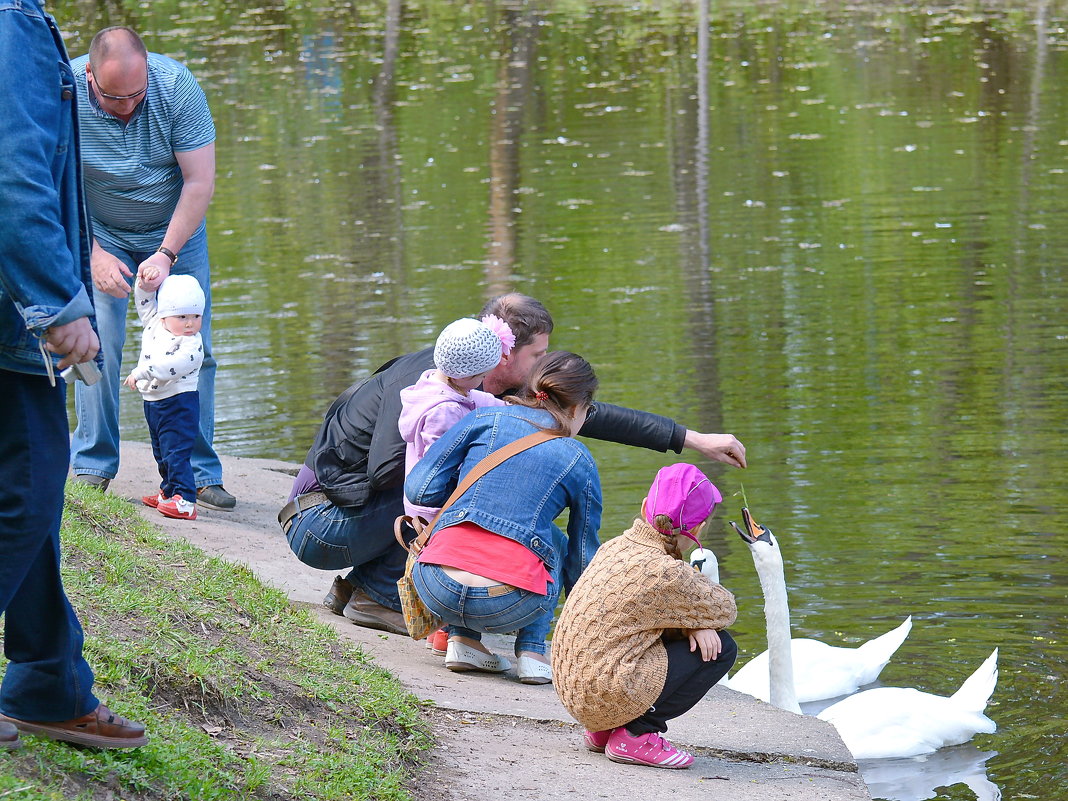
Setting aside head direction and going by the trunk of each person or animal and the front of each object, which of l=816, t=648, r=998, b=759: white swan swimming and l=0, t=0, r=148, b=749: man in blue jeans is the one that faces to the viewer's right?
the man in blue jeans

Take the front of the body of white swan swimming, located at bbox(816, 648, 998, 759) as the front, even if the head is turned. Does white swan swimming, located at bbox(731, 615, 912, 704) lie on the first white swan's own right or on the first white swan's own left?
on the first white swan's own right

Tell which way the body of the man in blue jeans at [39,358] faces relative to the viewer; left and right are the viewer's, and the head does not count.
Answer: facing to the right of the viewer

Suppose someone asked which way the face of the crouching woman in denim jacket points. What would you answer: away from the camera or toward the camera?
away from the camera

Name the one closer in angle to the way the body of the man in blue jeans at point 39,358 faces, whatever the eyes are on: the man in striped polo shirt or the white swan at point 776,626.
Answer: the white swan

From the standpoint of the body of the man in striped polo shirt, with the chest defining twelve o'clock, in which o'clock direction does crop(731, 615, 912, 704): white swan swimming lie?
The white swan swimming is roughly at 10 o'clock from the man in striped polo shirt.

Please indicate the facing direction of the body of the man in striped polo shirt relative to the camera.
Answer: toward the camera

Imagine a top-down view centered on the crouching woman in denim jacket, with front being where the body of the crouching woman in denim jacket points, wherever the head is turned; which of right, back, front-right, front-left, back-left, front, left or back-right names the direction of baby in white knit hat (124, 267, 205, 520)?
left

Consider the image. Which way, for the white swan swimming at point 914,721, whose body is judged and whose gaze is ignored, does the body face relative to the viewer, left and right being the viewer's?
facing to the left of the viewer

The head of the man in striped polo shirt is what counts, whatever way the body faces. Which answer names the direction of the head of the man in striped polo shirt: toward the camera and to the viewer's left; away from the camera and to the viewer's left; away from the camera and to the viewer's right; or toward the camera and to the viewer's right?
toward the camera and to the viewer's right

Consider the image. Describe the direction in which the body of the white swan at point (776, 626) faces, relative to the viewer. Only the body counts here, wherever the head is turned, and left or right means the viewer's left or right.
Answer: facing to the left of the viewer

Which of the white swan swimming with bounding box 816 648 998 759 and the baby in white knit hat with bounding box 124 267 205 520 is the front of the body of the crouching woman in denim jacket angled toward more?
the white swan swimming

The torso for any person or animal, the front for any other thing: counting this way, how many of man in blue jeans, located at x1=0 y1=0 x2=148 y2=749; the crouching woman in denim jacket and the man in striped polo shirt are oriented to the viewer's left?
0
